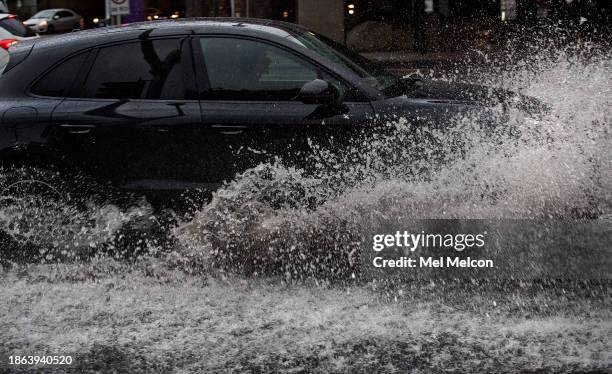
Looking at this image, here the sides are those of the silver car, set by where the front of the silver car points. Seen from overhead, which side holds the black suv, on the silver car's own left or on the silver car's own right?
on the silver car's own left

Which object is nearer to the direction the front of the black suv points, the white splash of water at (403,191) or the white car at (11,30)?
the white splash of water

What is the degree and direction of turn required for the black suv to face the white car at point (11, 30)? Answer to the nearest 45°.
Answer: approximately 90° to its left

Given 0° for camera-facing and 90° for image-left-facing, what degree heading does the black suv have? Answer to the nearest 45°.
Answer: approximately 270°

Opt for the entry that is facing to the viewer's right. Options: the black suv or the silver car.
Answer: the black suv

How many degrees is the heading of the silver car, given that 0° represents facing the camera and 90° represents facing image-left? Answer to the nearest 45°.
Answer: approximately 45°

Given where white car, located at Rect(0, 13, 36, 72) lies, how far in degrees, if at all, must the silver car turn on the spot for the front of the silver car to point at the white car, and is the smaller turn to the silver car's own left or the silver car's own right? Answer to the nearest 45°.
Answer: approximately 45° to the silver car's own left

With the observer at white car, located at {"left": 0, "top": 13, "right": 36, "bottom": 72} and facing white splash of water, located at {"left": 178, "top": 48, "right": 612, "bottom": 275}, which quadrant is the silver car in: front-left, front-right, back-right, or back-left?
back-left

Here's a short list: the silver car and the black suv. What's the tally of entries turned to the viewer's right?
1
